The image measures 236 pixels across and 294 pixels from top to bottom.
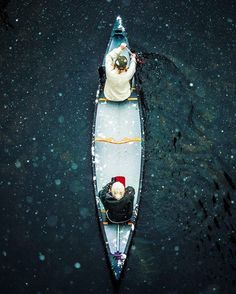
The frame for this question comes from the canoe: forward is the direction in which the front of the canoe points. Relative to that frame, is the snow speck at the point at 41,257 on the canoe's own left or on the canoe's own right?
on the canoe's own left

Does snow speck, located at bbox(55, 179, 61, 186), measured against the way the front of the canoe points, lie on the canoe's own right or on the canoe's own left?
on the canoe's own left

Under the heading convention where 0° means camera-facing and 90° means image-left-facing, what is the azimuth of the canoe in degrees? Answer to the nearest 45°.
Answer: approximately 180°

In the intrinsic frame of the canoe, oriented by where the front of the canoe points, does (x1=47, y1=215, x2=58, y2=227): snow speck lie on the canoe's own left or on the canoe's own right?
on the canoe's own left
